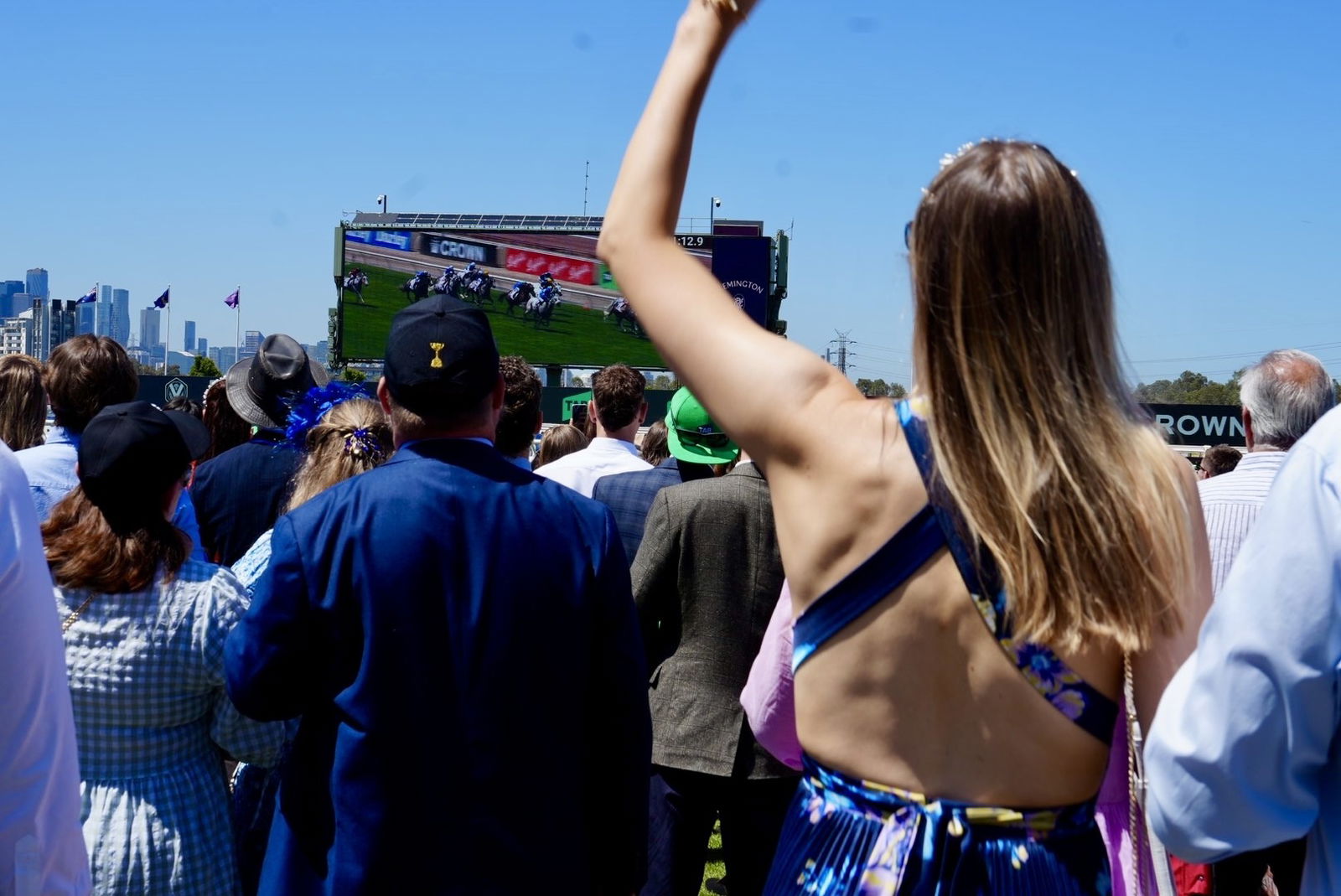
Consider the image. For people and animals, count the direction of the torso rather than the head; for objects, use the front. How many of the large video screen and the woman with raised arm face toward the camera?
1

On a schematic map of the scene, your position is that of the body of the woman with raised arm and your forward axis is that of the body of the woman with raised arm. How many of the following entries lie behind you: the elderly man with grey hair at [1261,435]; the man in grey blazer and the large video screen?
0

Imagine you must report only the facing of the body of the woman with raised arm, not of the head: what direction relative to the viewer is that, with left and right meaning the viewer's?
facing away from the viewer

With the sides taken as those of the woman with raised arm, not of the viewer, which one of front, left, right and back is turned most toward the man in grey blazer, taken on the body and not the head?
front

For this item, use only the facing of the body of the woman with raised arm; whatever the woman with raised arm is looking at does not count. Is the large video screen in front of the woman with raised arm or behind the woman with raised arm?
in front

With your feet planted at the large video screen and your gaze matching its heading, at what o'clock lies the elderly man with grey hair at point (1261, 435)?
The elderly man with grey hair is roughly at 12 o'clock from the large video screen.

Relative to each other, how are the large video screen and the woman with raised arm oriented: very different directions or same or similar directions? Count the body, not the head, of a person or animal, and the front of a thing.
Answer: very different directions

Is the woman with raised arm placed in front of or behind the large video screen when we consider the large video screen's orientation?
in front

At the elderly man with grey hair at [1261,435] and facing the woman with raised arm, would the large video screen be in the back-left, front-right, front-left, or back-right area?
back-right

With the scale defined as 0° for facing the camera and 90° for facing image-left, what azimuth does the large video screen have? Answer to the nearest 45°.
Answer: approximately 0°

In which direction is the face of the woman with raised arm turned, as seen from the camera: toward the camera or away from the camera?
away from the camera

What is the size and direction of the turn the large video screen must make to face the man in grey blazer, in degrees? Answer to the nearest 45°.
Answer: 0° — it already faces them

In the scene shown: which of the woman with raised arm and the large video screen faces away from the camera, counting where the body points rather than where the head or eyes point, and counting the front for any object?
the woman with raised arm

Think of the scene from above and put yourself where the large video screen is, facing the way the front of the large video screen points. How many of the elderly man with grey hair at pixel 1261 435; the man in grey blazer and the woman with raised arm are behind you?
0
